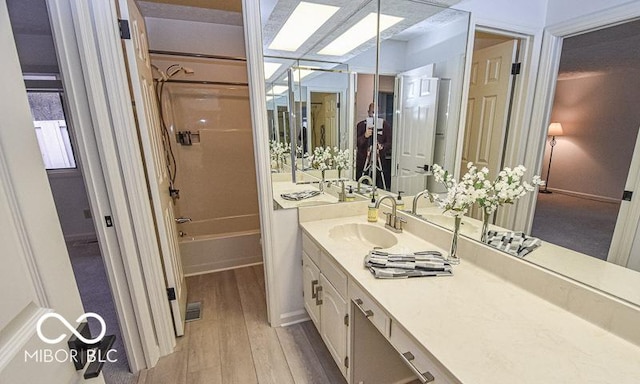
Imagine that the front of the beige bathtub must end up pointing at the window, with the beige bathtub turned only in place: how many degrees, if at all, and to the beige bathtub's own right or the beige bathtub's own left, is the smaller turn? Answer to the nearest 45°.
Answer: approximately 135° to the beige bathtub's own right

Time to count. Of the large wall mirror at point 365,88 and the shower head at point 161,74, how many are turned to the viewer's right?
1

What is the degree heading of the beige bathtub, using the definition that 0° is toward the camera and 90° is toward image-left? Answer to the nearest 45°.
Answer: approximately 0°

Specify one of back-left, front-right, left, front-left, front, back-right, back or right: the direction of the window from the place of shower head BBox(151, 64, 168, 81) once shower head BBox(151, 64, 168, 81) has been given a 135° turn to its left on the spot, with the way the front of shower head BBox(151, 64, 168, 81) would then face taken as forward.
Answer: front

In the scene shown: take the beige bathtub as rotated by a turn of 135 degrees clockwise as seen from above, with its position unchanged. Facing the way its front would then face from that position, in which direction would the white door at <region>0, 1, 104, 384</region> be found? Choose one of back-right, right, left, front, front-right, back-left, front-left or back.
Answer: back-left

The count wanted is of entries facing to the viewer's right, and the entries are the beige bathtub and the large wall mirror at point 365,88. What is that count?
0

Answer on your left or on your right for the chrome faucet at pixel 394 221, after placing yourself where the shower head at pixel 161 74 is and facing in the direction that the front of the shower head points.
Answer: on your right

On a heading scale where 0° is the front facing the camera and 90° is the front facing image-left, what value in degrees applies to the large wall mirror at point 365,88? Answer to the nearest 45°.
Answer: approximately 0°

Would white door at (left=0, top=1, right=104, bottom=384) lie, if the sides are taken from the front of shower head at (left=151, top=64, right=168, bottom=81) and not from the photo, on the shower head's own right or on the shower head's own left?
on the shower head's own right

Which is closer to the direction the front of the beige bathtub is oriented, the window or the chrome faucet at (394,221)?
the chrome faucet
